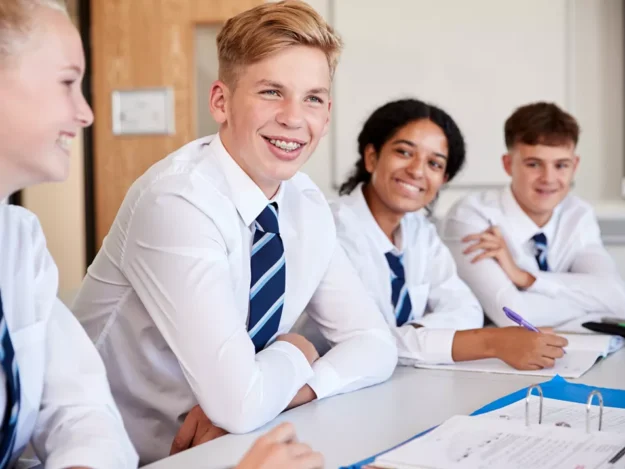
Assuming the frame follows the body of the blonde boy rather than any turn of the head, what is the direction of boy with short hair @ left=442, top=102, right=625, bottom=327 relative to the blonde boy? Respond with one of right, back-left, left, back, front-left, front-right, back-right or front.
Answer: left

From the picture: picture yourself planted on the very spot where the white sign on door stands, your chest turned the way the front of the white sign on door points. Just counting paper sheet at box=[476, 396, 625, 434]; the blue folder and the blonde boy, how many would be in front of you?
3

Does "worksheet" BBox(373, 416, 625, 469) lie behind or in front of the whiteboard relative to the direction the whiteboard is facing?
in front

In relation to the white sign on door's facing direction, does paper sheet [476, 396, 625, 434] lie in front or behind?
in front

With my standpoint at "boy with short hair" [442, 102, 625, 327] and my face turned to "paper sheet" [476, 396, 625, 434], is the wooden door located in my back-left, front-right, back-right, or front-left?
back-right

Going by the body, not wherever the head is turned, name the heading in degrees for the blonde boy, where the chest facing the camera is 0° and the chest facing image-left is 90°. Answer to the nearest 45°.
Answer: approximately 315°

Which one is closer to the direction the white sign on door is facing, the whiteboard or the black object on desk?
the black object on desk

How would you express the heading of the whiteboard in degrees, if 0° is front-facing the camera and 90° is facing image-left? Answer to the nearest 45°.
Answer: approximately 0°

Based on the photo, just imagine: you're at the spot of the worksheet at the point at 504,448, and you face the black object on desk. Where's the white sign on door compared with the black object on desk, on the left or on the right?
left

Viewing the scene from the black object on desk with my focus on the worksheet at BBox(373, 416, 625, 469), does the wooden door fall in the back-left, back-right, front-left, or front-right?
back-right

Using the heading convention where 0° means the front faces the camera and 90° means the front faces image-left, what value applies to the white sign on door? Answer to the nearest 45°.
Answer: approximately 0°

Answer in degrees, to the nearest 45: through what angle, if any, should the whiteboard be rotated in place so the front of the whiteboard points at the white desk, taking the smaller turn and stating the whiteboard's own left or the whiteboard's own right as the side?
0° — it already faces it

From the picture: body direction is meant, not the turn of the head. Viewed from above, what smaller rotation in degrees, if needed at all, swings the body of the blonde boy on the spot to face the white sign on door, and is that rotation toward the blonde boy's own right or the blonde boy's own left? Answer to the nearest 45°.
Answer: approximately 135° to the blonde boy's own left
